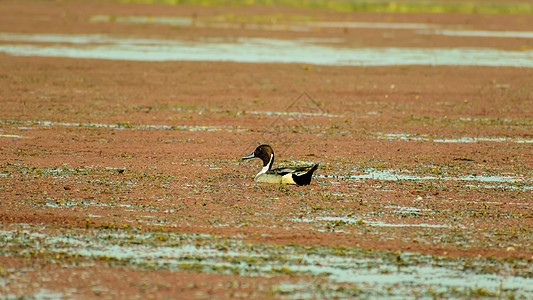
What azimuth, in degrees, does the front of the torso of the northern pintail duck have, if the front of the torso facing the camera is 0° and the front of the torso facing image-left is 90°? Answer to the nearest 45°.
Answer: approximately 90°
